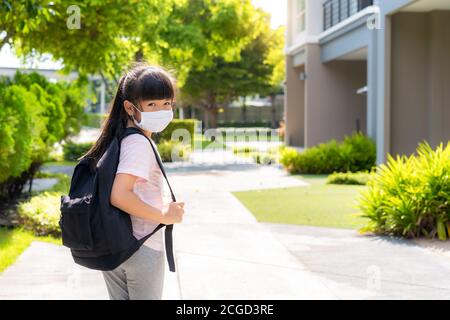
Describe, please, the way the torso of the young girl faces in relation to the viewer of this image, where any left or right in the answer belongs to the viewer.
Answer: facing to the right of the viewer

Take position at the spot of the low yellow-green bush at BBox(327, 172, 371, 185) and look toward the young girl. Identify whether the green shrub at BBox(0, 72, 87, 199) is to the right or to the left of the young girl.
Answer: right

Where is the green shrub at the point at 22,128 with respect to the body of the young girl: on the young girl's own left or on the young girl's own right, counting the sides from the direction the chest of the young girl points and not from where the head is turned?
on the young girl's own left

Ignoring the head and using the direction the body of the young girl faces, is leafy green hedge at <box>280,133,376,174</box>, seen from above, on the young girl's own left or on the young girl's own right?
on the young girl's own left

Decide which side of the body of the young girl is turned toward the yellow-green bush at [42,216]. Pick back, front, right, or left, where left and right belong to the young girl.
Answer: left

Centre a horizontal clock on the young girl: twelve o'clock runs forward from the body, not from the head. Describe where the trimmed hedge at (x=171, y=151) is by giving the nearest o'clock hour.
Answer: The trimmed hedge is roughly at 9 o'clock from the young girl.
